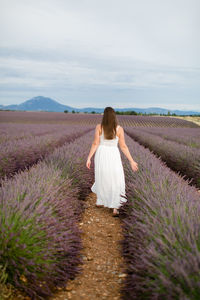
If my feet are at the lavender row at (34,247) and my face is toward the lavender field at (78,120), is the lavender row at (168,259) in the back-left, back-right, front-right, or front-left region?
back-right

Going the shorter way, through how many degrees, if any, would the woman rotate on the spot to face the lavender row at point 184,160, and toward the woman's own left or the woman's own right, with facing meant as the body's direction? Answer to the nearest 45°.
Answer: approximately 45° to the woman's own right

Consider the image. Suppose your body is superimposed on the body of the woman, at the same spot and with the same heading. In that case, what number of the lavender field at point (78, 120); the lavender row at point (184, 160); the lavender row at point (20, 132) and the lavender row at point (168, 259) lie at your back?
1

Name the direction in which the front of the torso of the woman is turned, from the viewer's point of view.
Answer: away from the camera

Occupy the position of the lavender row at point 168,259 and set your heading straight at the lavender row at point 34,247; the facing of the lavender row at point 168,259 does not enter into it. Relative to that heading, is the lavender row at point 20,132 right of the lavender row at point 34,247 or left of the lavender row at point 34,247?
right

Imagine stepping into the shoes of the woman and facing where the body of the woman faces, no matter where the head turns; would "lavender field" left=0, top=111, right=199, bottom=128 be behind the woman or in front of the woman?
in front

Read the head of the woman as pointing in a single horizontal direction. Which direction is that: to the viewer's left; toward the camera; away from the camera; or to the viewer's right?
away from the camera

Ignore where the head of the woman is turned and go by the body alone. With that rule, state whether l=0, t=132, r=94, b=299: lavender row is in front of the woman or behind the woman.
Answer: behind

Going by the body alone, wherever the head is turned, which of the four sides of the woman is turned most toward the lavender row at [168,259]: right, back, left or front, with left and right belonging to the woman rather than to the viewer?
back
